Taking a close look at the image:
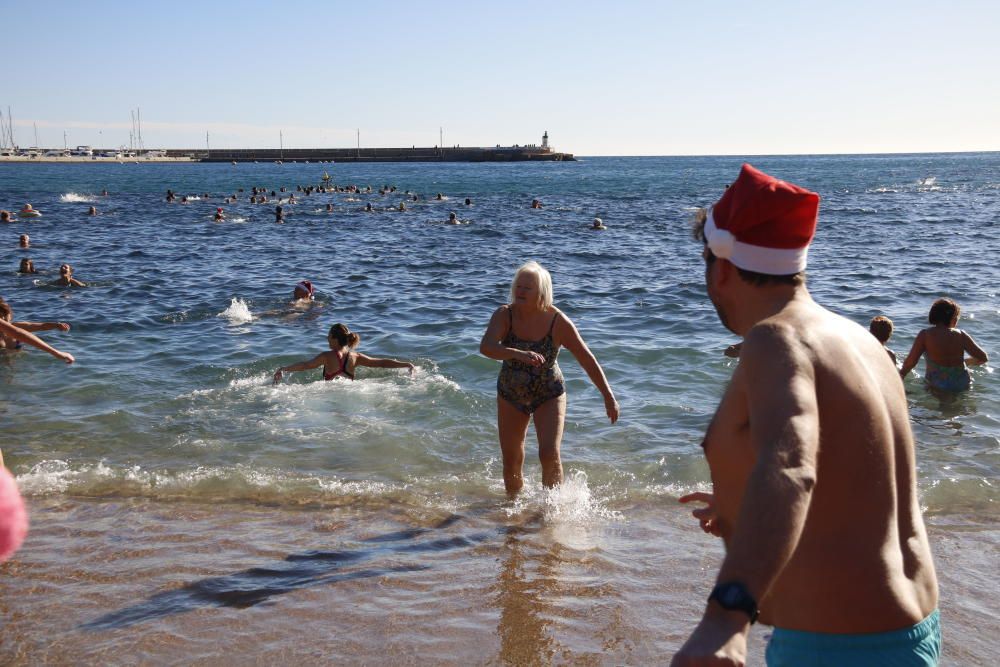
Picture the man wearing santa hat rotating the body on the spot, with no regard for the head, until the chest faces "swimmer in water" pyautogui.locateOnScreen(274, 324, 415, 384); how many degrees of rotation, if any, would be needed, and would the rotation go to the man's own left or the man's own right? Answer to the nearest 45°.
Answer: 0° — they already face them

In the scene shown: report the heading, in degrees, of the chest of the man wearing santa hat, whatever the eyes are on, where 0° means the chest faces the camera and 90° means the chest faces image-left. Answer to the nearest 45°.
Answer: approximately 135°

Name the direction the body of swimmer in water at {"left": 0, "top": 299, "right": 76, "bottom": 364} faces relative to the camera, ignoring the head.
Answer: to the viewer's right

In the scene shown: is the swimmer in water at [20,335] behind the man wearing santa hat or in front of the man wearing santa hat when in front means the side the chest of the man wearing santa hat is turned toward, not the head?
in front

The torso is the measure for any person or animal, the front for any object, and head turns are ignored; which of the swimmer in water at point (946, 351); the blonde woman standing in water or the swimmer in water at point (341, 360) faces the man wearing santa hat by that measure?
the blonde woman standing in water

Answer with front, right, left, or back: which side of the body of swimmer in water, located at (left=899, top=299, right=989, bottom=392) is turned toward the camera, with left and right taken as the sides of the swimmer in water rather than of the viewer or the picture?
back

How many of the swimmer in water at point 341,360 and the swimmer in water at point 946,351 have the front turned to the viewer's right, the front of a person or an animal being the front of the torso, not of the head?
0

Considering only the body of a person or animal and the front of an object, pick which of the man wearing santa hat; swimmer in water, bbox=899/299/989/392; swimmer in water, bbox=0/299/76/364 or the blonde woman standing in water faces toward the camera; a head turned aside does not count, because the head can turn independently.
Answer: the blonde woman standing in water

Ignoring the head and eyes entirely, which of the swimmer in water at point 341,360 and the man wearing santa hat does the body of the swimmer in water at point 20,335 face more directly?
the swimmer in water
